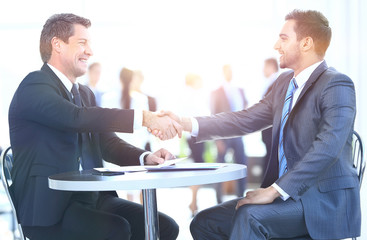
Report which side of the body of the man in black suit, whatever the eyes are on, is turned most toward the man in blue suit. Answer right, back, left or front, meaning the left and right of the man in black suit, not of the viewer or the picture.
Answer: front

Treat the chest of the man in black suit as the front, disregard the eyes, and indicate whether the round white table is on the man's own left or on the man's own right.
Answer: on the man's own right

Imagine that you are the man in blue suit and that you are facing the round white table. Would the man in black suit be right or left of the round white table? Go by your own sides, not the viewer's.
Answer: right

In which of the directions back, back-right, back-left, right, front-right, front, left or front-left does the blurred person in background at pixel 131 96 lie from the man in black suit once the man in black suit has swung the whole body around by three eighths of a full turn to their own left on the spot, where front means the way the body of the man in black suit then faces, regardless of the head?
front-right

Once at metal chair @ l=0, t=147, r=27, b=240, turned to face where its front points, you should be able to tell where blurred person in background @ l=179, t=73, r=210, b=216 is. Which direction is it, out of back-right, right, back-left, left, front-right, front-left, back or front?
front-left

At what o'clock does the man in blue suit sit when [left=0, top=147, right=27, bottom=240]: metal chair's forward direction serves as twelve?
The man in blue suit is roughly at 1 o'clock from the metal chair.

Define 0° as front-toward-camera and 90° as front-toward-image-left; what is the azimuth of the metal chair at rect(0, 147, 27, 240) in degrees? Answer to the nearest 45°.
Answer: approximately 270°

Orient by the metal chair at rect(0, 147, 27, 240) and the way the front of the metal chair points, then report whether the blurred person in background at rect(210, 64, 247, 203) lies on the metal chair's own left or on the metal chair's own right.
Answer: on the metal chair's own left

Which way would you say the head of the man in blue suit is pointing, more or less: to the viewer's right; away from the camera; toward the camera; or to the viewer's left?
to the viewer's left

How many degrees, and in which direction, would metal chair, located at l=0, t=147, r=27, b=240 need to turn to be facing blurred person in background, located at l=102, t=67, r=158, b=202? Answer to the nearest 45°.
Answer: approximately 45° to its left

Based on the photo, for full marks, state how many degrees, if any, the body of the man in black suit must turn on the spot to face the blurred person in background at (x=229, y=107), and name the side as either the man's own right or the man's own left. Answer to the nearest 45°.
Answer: approximately 45° to the man's own left

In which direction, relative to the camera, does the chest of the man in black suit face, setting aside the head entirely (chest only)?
to the viewer's right
